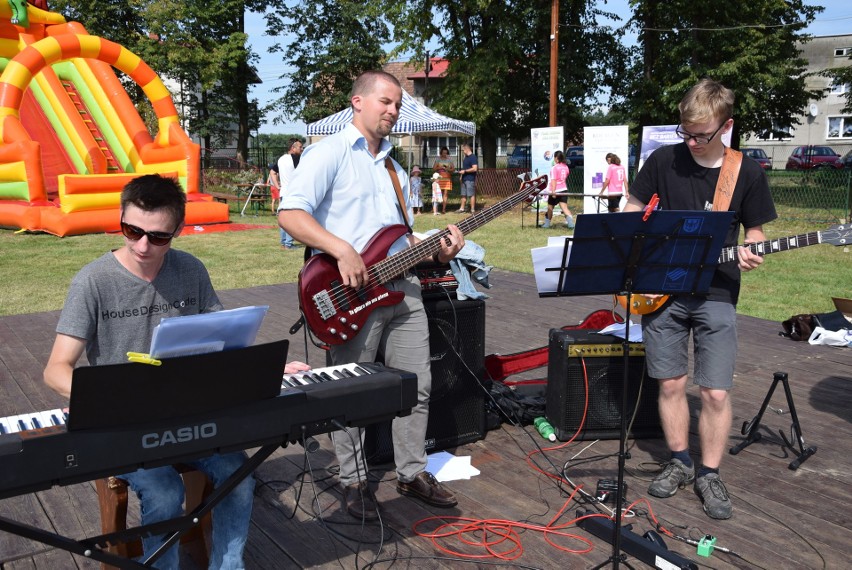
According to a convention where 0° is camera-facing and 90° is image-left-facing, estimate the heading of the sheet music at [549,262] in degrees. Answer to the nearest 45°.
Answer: approximately 180°

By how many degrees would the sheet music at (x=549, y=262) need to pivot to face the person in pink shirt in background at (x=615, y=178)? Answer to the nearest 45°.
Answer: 0° — it already faces them

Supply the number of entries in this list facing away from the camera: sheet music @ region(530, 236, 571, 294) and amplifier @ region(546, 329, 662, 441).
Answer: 1

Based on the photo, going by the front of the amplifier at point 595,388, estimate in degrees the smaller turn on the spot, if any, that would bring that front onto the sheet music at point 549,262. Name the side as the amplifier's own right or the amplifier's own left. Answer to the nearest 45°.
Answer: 0° — it already faces it

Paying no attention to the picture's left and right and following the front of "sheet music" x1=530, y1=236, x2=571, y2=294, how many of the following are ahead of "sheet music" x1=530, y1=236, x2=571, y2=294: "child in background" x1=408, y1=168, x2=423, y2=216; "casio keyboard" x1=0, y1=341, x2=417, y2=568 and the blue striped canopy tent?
2

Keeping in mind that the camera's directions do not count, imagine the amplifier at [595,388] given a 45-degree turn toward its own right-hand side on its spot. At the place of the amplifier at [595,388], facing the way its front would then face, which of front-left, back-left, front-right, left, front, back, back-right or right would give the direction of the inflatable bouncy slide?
right

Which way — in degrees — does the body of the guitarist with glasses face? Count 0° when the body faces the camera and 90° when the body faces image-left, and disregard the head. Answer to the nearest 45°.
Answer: approximately 0°
